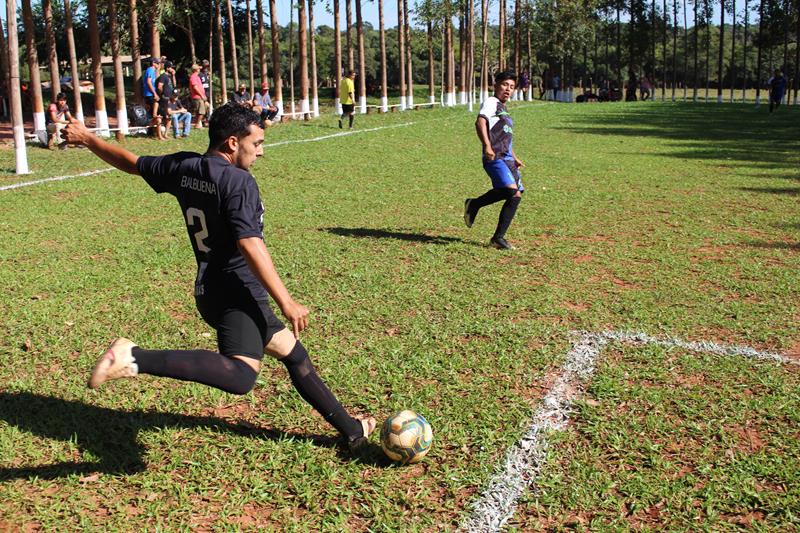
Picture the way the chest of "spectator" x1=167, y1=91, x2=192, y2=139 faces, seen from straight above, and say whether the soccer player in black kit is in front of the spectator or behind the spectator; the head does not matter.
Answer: in front

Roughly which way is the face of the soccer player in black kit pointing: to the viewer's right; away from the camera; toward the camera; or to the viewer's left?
to the viewer's right

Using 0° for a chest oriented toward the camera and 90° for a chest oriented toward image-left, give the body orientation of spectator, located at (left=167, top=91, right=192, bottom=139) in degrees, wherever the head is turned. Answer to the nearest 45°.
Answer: approximately 315°
